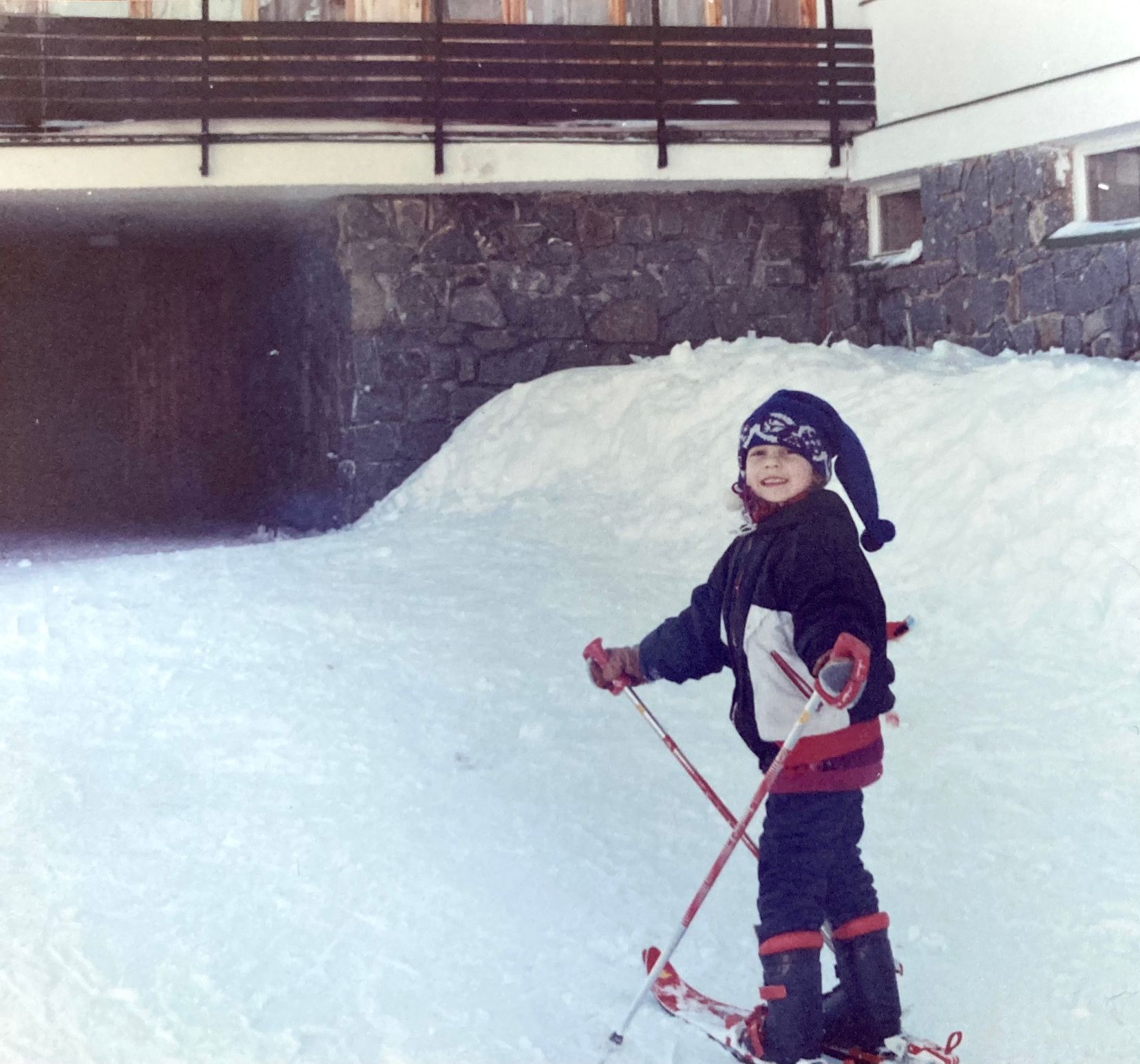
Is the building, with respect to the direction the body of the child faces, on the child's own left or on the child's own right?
on the child's own right
